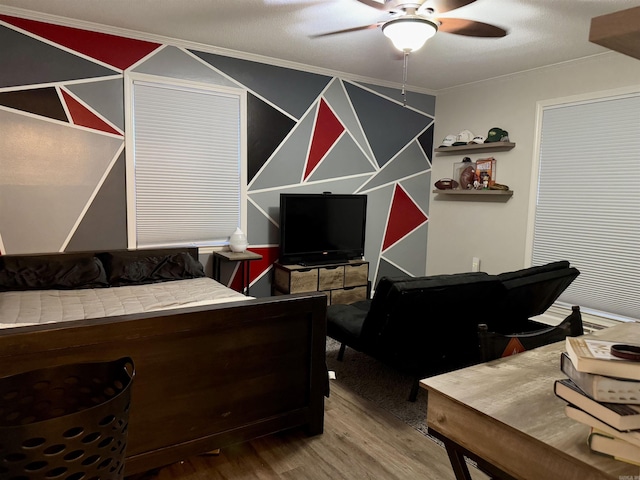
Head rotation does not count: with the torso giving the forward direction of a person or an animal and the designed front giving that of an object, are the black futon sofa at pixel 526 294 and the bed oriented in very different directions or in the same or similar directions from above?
very different directions

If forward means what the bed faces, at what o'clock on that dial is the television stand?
The television stand is roughly at 7 o'clock from the bed.

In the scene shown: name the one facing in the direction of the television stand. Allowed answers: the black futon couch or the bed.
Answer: the black futon couch

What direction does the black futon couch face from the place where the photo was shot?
facing away from the viewer and to the left of the viewer

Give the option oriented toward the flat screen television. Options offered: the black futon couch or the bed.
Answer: the black futon couch
